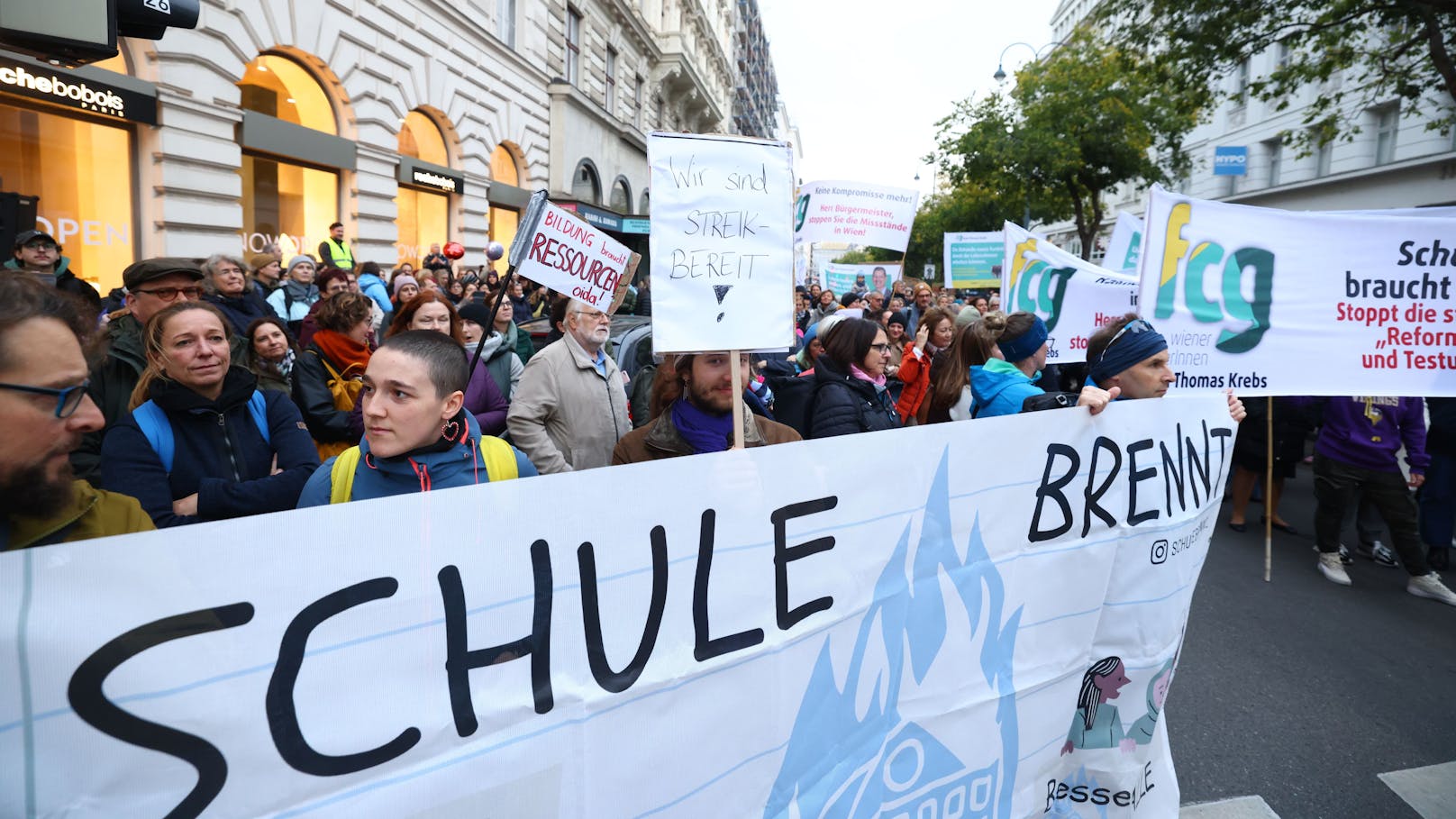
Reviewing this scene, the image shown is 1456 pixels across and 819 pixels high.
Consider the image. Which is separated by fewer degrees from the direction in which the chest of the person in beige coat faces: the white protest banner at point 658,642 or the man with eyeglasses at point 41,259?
the white protest banner

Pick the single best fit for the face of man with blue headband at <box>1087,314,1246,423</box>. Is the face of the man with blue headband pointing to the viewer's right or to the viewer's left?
to the viewer's right

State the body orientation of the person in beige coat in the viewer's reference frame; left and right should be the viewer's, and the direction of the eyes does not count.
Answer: facing the viewer and to the right of the viewer

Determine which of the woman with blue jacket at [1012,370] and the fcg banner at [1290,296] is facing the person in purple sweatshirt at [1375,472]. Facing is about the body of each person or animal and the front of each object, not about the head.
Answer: the woman with blue jacket

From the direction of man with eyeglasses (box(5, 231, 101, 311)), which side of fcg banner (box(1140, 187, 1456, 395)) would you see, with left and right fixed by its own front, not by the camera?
right

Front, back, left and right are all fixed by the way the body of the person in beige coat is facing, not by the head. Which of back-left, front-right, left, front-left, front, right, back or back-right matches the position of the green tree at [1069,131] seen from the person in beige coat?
left

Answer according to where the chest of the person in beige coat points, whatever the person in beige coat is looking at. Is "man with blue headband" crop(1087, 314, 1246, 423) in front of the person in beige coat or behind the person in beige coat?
in front

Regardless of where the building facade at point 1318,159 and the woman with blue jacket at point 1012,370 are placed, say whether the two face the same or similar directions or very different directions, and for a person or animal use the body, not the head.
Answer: very different directions
